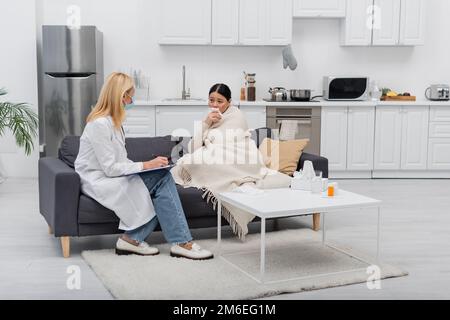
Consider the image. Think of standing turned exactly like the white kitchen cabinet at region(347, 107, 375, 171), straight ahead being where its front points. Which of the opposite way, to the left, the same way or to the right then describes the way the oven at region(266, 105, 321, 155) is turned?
the same way

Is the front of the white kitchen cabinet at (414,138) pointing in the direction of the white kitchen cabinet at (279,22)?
no

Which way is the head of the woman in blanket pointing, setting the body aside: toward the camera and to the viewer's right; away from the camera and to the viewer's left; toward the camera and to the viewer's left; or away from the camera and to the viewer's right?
toward the camera and to the viewer's left

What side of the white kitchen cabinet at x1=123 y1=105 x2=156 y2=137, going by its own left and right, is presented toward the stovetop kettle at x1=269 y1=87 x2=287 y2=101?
left

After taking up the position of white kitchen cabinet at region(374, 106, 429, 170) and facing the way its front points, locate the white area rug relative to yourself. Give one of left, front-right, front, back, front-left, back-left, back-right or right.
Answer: front

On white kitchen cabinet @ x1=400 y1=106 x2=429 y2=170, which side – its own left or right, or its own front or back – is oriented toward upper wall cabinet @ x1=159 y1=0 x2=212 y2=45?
right

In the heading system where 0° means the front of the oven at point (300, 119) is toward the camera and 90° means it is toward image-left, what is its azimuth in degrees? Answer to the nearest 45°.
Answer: approximately 0°

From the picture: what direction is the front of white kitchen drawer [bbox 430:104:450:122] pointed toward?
toward the camera

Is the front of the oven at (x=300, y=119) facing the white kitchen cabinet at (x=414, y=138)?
no

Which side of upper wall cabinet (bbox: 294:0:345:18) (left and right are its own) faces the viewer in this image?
front

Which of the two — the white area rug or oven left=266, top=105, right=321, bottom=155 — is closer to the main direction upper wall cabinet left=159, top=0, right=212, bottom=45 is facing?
the white area rug

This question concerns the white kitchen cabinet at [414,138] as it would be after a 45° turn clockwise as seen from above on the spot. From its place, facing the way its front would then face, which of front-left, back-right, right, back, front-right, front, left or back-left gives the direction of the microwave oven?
front-right

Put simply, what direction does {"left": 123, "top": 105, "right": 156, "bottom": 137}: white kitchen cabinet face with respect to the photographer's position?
facing the viewer

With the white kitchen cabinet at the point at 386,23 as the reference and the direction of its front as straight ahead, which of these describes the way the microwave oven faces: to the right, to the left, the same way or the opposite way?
the same way

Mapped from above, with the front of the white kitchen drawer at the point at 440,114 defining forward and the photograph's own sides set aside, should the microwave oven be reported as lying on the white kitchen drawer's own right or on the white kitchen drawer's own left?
on the white kitchen drawer's own right

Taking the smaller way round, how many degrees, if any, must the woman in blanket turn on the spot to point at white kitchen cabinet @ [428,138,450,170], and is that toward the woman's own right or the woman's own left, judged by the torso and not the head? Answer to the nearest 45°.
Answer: approximately 180°

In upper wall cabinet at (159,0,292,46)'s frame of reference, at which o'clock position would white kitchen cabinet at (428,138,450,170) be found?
The white kitchen cabinet is roughly at 9 o'clock from the upper wall cabinet.

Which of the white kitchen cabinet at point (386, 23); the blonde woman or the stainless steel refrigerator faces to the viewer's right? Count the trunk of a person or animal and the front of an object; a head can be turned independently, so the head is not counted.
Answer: the blonde woman

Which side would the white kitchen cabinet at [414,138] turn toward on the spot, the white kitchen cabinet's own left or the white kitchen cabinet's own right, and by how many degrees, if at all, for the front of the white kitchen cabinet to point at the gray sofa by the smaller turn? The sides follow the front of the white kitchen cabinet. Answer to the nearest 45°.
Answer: approximately 45° to the white kitchen cabinet's own right
